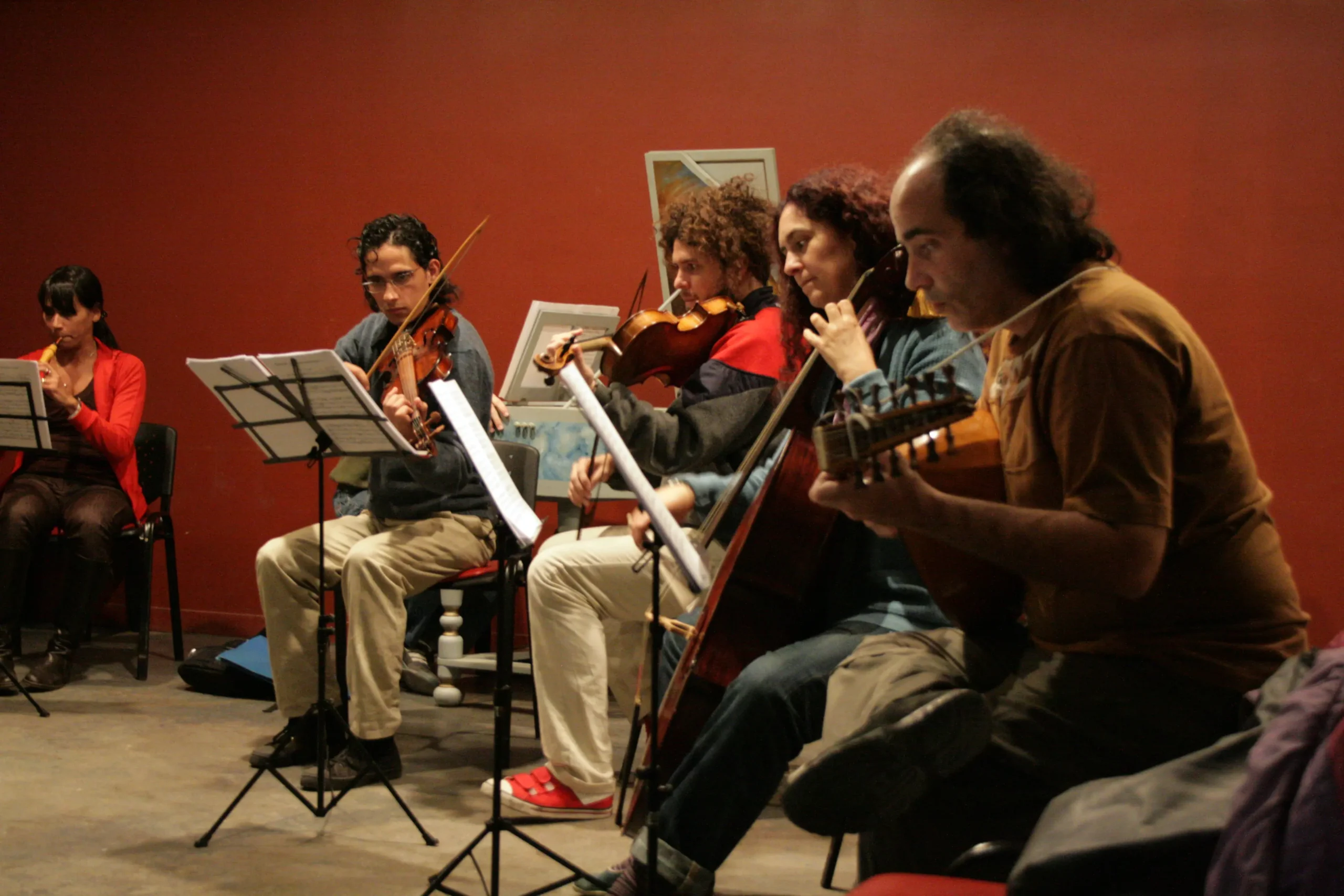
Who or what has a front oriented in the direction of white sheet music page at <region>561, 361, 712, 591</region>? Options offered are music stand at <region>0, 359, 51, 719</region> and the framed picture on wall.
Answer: the framed picture on wall

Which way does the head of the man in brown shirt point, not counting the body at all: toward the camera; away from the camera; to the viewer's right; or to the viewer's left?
to the viewer's left

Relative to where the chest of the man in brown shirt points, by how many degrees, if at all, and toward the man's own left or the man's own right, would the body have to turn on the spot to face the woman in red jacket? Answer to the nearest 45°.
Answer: approximately 45° to the man's own right

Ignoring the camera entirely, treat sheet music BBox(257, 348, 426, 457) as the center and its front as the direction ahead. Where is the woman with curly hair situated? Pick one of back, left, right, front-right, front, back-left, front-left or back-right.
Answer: right

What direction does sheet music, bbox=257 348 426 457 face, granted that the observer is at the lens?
facing away from the viewer and to the right of the viewer

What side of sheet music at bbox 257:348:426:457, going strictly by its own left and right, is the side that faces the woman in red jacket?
left

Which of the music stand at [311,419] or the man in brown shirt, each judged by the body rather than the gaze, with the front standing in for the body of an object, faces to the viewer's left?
the man in brown shirt

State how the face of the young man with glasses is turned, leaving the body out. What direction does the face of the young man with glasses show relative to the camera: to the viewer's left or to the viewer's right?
to the viewer's left

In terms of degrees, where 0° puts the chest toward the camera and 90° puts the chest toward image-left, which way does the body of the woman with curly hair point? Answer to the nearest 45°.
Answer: approximately 45°

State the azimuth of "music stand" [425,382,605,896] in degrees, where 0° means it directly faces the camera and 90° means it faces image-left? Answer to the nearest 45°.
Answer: approximately 270°

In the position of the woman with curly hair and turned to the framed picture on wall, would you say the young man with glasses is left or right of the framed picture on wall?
left

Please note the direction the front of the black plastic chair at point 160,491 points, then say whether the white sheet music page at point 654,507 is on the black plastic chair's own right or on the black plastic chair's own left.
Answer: on the black plastic chair's own left
